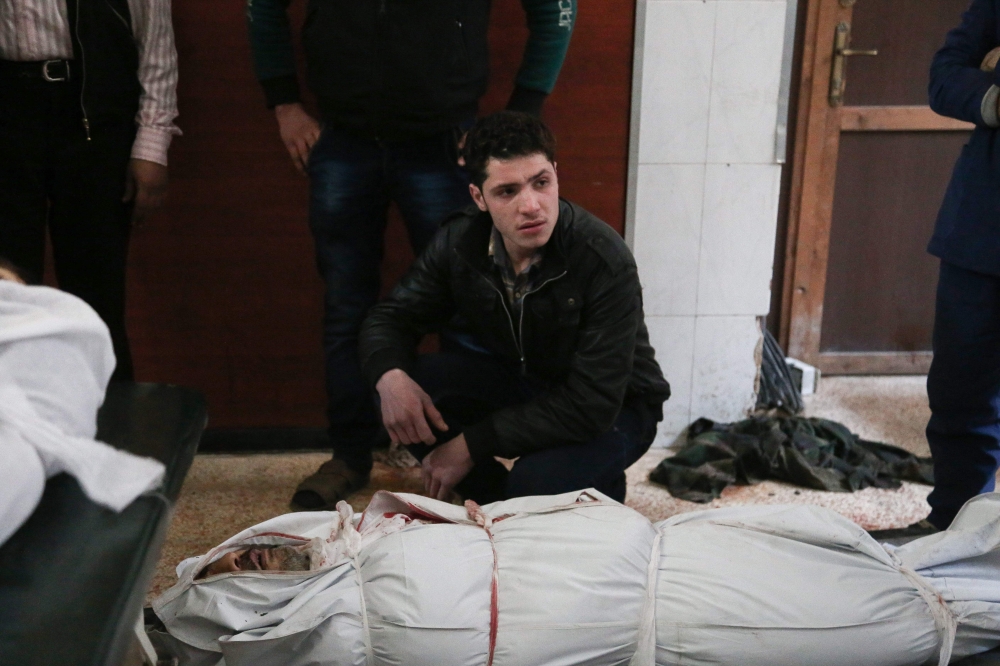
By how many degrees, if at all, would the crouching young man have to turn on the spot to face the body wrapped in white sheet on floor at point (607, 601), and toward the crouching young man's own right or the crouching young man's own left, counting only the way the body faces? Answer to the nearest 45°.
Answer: approximately 45° to the crouching young man's own left

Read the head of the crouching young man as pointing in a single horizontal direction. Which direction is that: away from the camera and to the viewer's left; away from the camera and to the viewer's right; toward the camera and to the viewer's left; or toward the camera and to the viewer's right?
toward the camera and to the viewer's right

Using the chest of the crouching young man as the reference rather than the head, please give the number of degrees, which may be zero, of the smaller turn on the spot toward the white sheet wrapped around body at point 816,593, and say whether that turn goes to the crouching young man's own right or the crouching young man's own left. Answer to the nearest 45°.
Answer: approximately 90° to the crouching young man's own left

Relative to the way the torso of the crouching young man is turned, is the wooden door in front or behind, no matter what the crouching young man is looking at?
behind

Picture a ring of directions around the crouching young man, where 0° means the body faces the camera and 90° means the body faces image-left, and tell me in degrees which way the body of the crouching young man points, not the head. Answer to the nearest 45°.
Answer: approximately 45°

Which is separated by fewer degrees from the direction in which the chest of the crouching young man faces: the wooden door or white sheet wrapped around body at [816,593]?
the white sheet wrapped around body
